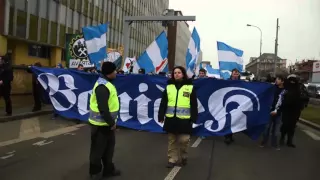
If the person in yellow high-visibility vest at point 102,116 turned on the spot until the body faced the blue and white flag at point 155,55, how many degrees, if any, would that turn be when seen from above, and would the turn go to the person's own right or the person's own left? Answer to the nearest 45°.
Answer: approximately 90° to the person's own left

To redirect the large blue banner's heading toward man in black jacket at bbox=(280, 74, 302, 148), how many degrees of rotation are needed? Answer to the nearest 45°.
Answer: approximately 90° to its left

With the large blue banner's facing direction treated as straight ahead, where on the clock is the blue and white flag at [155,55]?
The blue and white flag is roughly at 6 o'clock from the large blue banner.

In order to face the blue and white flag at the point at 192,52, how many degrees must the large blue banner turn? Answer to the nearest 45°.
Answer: approximately 180°

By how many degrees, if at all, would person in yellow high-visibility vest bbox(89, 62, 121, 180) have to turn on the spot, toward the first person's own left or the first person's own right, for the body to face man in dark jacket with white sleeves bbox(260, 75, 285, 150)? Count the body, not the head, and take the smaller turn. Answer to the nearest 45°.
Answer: approximately 45° to the first person's own left

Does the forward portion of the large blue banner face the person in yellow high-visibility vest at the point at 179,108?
yes
